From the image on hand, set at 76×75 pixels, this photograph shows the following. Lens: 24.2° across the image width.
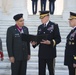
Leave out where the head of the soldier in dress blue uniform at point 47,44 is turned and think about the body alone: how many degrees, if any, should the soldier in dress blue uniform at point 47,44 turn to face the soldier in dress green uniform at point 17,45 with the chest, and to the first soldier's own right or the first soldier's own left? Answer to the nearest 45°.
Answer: approximately 45° to the first soldier's own right

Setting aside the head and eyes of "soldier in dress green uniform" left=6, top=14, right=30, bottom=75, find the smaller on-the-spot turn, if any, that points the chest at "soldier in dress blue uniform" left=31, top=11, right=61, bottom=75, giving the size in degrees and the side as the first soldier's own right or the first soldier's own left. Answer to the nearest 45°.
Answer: approximately 45° to the first soldier's own left

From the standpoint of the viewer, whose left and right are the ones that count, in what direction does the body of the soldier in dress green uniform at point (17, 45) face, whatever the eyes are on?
facing the viewer and to the right of the viewer

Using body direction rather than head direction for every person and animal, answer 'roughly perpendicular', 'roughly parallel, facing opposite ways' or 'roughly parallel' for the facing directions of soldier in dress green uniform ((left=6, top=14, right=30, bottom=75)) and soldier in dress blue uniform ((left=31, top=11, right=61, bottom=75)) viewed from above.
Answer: roughly perpendicular

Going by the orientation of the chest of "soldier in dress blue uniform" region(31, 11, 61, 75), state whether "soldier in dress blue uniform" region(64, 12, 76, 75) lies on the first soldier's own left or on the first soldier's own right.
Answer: on the first soldier's own left

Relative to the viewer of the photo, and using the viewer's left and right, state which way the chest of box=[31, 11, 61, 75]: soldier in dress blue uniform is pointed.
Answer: facing the viewer and to the left of the viewer

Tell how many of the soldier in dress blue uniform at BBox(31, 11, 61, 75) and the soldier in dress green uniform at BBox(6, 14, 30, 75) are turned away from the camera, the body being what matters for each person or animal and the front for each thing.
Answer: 0

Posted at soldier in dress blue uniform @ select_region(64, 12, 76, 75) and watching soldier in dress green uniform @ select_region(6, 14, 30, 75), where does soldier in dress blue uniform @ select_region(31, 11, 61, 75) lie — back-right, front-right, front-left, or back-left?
front-right
